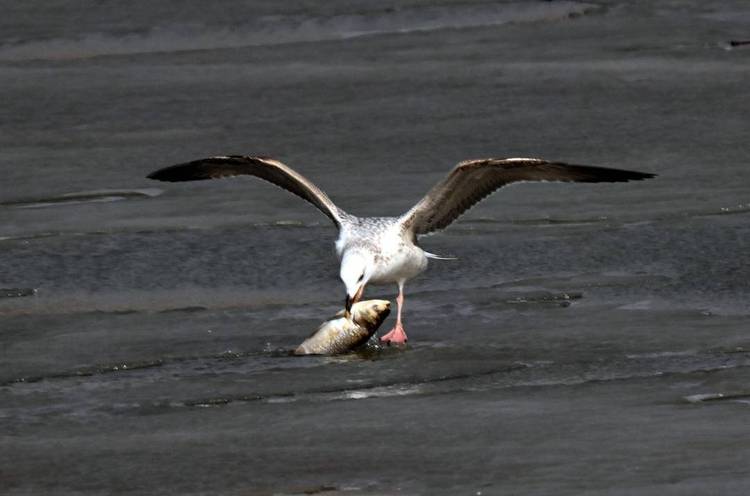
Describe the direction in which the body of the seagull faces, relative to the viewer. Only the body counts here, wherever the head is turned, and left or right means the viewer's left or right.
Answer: facing the viewer and to the left of the viewer
